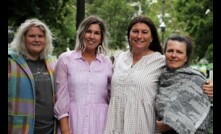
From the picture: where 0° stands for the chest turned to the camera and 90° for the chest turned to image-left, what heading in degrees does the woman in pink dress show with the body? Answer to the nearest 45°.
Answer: approximately 0°

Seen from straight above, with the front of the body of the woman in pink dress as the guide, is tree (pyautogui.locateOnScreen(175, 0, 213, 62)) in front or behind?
behind
